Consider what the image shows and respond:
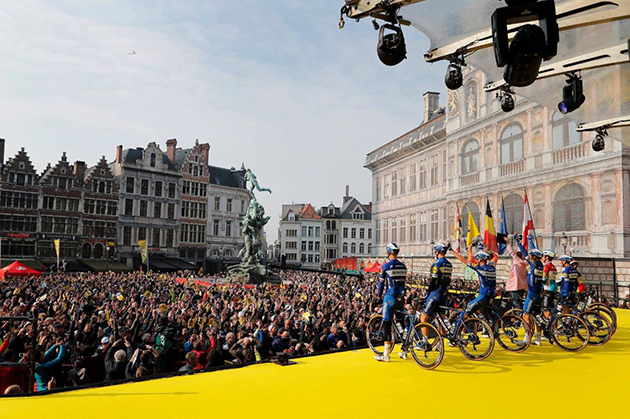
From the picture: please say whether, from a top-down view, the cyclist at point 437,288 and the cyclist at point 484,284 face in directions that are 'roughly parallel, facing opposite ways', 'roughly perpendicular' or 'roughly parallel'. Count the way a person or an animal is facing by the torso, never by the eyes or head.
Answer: roughly parallel

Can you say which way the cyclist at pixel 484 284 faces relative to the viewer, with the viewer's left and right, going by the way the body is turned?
facing away from the viewer and to the left of the viewer

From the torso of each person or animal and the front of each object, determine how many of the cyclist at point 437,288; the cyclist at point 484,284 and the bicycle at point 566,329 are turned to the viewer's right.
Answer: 0

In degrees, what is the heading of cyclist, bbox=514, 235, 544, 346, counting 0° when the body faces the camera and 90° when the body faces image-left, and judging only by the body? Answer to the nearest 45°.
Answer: approximately 135°

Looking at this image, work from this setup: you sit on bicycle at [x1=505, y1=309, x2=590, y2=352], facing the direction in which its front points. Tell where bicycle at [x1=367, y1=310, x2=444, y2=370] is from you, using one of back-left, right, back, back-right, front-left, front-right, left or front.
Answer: front-left

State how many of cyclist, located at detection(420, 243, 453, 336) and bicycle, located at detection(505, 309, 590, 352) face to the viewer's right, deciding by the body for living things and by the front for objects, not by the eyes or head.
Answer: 0

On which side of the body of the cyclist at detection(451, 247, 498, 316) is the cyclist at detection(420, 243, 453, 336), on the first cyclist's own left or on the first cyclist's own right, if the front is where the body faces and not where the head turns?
on the first cyclist's own left

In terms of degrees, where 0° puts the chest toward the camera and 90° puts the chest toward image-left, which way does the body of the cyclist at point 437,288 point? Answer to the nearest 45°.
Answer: approximately 135°

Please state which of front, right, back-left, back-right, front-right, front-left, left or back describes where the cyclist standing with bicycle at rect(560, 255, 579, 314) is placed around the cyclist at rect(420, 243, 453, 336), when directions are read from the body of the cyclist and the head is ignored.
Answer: right

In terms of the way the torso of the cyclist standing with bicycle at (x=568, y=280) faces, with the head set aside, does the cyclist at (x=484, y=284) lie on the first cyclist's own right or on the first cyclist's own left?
on the first cyclist's own left

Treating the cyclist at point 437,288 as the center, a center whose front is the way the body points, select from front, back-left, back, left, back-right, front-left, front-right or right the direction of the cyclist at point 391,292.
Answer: front-left

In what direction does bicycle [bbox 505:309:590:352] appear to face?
to the viewer's left

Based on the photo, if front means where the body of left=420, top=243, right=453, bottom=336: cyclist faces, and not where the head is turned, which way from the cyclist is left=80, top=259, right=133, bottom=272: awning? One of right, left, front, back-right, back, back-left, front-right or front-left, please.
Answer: front

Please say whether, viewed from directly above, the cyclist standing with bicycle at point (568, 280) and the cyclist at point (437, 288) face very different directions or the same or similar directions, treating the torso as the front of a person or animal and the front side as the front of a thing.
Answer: same or similar directions

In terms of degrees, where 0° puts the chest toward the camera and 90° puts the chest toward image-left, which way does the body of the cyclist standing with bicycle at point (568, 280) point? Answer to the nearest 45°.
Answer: approximately 135°
